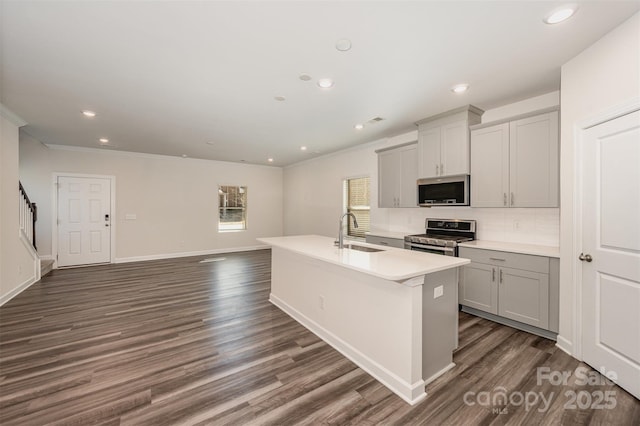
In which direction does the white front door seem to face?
toward the camera

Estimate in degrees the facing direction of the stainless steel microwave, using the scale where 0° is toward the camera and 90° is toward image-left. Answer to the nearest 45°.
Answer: approximately 45°

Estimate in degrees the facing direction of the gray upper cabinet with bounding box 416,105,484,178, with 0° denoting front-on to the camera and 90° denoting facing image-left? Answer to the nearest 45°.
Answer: approximately 45°

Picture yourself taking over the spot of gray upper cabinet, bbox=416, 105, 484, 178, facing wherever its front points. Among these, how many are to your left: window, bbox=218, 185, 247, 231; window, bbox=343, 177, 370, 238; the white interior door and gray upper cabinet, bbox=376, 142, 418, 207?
1

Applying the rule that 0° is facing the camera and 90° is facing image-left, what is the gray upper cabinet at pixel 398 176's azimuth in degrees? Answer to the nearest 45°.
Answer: approximately 45°

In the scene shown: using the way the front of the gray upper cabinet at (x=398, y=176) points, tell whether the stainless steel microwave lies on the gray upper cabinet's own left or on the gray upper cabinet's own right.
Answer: on the gray upper cabinet's own left

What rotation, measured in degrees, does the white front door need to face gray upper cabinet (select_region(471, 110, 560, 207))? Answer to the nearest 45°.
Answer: approximately 45° to its left

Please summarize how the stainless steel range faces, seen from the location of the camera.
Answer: facing the viewer and to the left of the viewer

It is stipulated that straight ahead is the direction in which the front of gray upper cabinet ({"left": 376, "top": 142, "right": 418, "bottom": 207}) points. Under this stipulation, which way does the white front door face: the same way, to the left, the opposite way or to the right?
to the left

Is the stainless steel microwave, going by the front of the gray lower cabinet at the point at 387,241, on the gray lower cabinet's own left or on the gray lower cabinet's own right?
on the gray lower cabinet's own left

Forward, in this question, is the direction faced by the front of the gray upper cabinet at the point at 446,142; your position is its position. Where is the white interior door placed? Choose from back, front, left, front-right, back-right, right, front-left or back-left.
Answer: left
